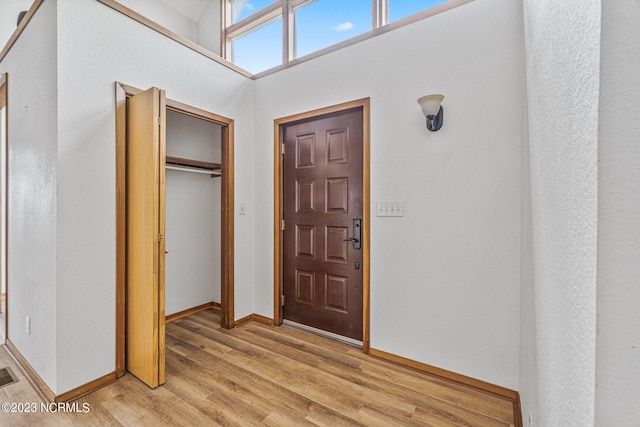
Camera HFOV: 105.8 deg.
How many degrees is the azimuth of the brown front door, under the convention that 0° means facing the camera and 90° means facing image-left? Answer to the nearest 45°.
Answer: approximately 45°

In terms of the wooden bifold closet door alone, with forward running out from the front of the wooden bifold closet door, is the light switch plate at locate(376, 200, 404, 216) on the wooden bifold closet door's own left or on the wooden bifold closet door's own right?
on the wooden bifold closet door's own left

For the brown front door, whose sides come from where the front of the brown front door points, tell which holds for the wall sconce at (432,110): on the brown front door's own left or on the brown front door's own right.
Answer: on the brown front door's own left

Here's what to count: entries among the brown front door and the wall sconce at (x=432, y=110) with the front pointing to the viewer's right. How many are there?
0

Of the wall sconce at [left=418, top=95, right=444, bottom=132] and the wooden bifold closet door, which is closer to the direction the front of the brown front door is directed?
the wooden bifold closet door

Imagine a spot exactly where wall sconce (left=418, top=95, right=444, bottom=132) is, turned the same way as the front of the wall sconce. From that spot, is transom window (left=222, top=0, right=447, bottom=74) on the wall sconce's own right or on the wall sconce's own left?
on the wall sconce's own right

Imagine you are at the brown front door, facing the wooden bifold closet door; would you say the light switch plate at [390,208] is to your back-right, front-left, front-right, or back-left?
back-left

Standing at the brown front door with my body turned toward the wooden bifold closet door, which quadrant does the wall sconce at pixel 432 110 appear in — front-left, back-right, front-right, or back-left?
back-left

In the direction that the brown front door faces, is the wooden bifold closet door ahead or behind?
ahead

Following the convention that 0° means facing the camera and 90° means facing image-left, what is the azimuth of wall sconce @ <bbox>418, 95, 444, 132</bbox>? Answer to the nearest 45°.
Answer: approximately 45°
